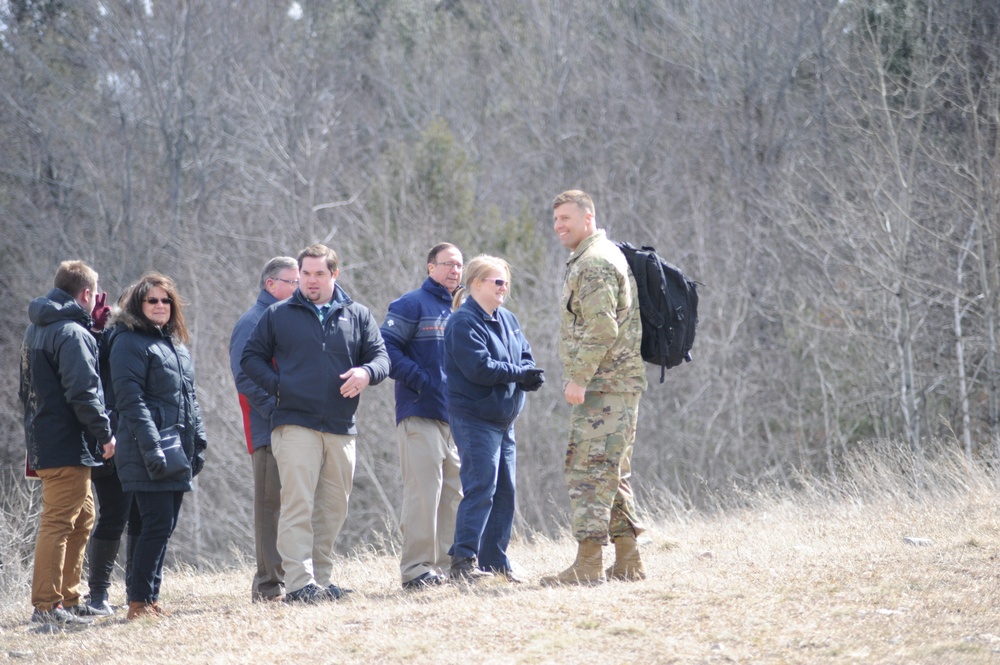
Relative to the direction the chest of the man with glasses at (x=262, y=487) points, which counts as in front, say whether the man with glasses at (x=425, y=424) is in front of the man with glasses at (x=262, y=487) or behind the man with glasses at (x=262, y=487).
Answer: in front

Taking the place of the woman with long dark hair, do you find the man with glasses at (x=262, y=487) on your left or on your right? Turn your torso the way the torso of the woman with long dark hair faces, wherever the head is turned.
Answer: on your left

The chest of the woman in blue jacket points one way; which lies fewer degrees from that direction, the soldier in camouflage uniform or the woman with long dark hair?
the soldier in camouflage uniform

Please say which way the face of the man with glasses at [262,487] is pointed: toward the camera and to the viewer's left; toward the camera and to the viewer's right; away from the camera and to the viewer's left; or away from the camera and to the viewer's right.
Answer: toward the camera and to the viewer's right

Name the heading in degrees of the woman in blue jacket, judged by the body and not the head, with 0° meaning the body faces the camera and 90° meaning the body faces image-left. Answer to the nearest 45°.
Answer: approximately 315°

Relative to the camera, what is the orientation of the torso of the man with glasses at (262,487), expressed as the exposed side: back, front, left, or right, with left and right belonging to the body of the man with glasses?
right

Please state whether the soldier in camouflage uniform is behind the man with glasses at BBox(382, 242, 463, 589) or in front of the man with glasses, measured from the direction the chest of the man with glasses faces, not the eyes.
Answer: in front

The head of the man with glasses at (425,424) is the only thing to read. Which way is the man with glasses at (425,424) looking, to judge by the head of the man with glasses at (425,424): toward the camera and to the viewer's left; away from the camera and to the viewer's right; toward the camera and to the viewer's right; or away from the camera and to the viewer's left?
toward the camera and to the viewer's right
